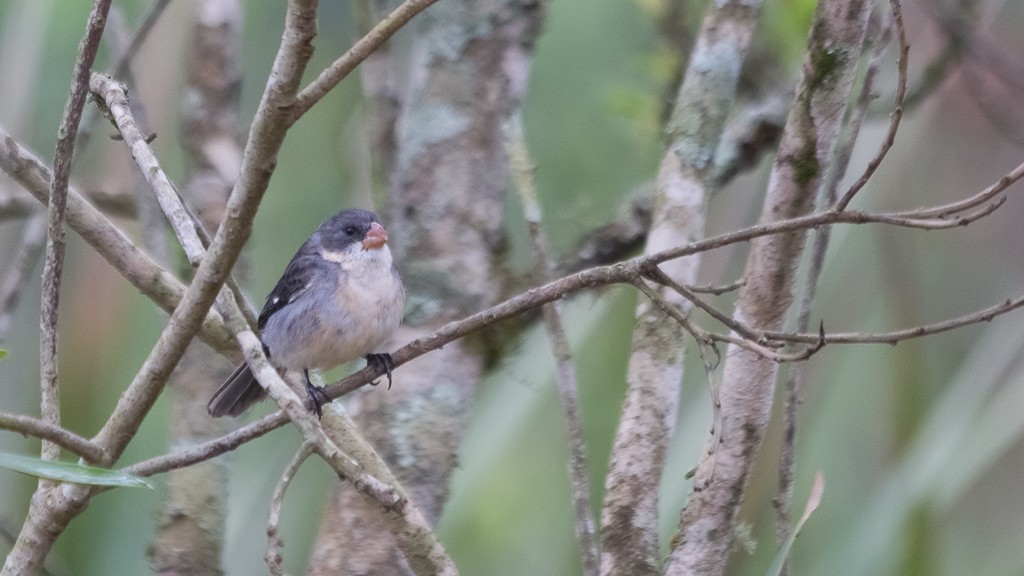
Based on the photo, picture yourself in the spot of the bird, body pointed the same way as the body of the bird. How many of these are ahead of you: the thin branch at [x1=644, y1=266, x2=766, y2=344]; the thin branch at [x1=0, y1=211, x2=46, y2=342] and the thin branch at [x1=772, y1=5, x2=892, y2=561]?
2

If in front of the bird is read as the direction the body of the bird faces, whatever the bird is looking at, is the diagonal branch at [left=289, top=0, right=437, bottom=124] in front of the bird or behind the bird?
in front

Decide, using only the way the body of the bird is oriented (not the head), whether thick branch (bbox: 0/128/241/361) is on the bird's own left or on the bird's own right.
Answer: on the bird's own right

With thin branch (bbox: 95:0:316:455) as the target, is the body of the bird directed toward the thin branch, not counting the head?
no

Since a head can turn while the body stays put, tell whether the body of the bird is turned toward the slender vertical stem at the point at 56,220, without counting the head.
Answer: no

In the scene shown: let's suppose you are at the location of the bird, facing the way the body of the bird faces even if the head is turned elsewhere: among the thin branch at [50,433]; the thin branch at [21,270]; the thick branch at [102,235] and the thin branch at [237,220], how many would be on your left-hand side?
0

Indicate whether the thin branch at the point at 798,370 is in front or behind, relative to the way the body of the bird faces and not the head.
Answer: in front

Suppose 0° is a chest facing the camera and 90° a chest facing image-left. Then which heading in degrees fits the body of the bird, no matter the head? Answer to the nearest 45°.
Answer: approximately 315°

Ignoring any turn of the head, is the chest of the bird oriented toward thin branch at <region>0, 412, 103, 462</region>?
no
